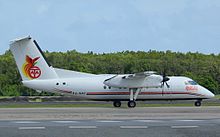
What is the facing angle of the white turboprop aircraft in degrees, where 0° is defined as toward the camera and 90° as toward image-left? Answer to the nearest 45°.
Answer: approximately 270°
